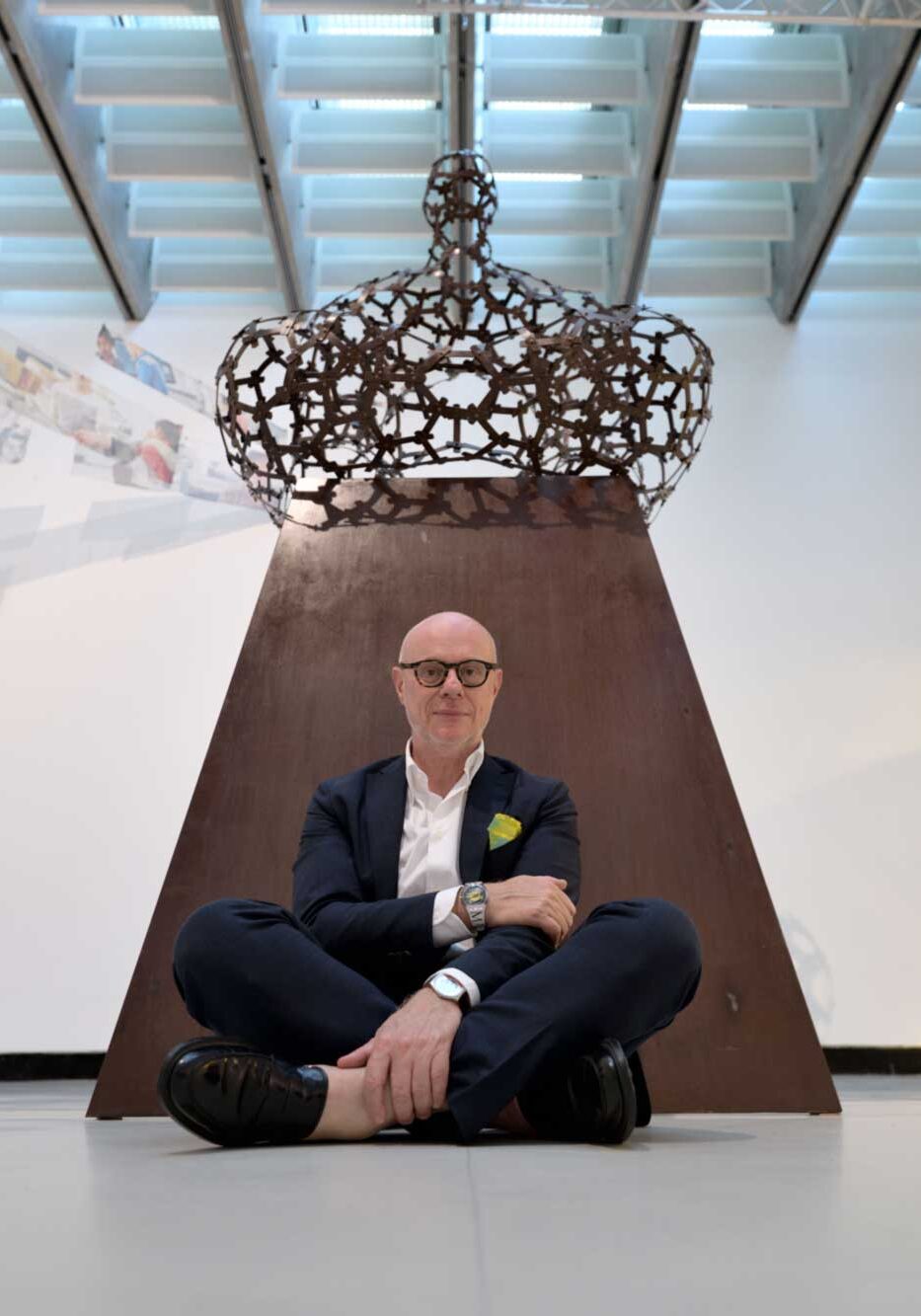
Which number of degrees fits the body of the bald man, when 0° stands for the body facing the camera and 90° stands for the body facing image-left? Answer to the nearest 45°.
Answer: approximately 0°
